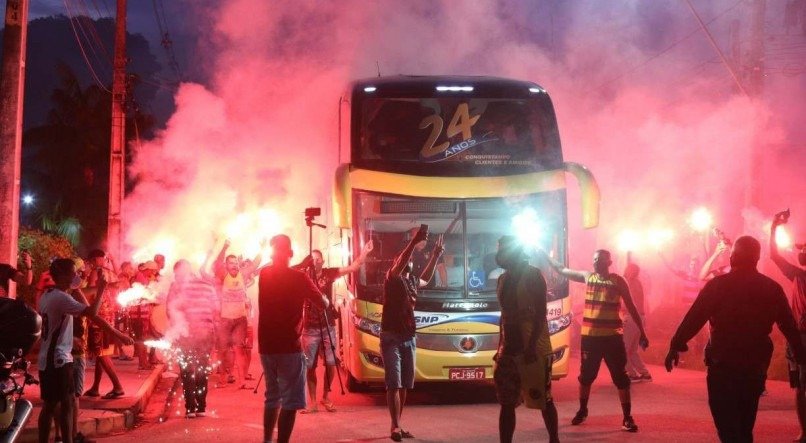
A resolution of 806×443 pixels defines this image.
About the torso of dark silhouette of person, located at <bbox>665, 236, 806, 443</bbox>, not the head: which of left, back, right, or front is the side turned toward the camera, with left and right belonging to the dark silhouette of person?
back

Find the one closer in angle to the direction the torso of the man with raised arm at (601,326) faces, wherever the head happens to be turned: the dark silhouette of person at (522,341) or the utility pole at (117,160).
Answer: the dark silhouette of person

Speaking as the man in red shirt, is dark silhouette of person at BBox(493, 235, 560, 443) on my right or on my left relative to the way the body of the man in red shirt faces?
on my right

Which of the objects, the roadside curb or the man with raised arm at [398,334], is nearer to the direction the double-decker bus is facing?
the man with raised arm

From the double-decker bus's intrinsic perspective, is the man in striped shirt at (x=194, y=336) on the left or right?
on its right

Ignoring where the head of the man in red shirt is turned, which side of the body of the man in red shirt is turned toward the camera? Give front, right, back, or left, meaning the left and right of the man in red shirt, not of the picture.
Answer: back

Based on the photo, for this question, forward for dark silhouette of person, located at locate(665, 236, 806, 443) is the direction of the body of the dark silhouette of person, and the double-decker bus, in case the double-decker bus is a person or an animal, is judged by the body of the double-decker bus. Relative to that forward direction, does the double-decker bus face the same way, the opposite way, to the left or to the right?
the opposite way

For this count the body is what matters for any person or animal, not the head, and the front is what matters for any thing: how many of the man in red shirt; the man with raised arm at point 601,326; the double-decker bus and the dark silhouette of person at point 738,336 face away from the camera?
2

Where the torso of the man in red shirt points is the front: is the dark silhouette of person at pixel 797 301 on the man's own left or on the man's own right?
on the man's own right

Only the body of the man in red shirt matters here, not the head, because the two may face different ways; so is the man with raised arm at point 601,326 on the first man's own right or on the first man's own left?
on the first man's own right
